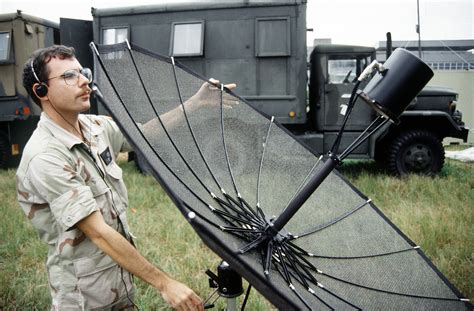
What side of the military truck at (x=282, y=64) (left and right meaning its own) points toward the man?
right

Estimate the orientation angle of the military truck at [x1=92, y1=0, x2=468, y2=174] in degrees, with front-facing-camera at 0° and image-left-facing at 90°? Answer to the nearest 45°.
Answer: approximately 270°

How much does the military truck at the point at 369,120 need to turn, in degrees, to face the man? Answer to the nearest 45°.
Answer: approximately 90° to its right

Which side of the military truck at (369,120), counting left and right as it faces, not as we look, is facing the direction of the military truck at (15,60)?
back

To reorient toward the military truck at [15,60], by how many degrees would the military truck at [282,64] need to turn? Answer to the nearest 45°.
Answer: approximately 180°
